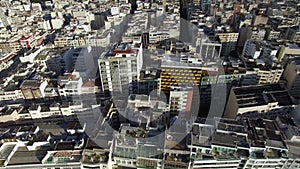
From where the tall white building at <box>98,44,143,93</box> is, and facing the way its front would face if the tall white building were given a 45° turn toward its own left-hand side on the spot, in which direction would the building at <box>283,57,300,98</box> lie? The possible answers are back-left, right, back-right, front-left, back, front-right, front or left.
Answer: front-left

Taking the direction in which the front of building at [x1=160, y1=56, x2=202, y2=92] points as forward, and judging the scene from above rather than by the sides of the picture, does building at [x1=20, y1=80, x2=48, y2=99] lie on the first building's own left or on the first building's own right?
on the first building's own right

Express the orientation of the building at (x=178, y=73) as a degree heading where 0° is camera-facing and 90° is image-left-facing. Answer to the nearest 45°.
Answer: approximately 0°

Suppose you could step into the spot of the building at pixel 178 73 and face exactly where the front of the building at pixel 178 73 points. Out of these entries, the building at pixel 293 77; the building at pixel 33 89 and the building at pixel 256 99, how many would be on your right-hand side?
1

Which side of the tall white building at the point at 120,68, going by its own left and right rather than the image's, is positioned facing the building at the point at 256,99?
left

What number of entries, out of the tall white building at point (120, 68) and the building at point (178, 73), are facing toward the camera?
2

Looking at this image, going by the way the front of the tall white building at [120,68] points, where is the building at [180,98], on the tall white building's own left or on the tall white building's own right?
on the tall white building's own left
